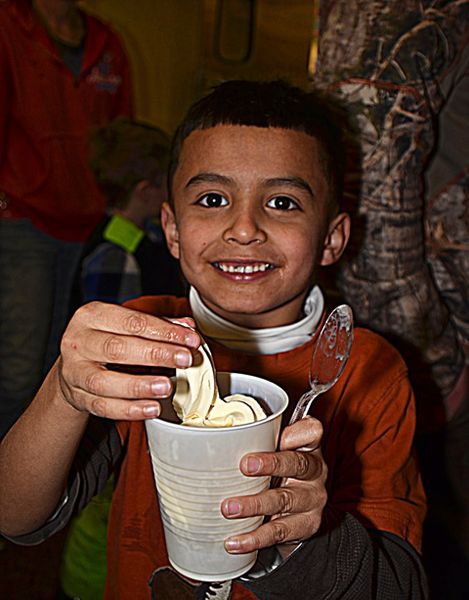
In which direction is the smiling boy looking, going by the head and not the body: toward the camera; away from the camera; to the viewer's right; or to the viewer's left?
toward the camera

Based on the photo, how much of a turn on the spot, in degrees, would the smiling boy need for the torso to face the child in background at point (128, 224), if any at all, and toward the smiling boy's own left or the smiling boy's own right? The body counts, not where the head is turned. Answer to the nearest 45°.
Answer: approximately 180°
